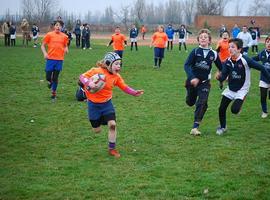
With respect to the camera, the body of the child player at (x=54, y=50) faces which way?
toward the camera

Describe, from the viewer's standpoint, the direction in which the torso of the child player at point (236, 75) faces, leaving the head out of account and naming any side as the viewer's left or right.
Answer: facing the viewer and to the left of the viewer

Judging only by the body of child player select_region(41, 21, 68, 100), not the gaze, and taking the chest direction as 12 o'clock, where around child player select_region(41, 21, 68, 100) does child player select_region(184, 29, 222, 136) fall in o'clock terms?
child player select_region(184, 29, 222, 136) is roughly at 11 o'clock from child player select_region(41, 21, 68, 100).

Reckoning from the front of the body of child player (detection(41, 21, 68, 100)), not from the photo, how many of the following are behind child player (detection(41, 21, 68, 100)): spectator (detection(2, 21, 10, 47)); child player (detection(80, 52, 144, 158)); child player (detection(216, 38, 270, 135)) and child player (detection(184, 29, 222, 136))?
1

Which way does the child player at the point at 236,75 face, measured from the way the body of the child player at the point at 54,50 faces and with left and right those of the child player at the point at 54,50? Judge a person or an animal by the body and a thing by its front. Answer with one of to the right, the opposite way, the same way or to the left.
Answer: to the right

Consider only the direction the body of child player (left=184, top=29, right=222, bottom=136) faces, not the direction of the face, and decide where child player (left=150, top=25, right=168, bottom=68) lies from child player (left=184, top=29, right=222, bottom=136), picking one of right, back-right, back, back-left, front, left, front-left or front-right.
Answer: back

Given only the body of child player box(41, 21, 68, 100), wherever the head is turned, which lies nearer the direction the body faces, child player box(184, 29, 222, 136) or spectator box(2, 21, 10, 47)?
the child player

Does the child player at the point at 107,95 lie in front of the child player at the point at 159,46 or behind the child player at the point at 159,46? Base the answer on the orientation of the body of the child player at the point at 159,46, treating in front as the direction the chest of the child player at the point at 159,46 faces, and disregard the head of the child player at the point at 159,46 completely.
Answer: in front

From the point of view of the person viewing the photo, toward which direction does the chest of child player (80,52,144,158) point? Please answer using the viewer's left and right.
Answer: facing the viewer and to the right of the viewer

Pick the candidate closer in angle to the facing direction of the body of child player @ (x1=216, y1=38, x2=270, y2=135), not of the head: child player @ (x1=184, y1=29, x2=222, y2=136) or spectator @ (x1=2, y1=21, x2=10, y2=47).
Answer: the child player
